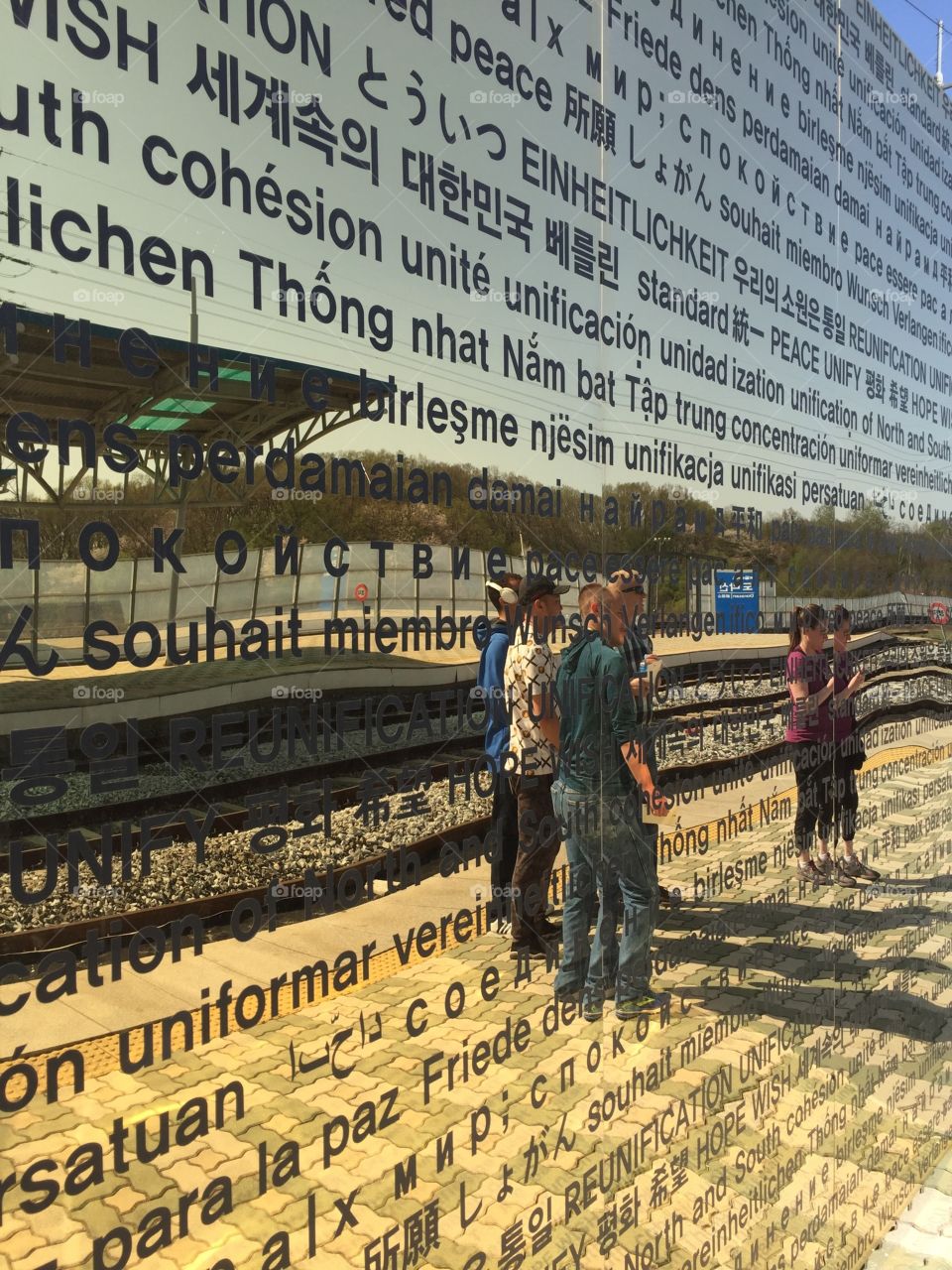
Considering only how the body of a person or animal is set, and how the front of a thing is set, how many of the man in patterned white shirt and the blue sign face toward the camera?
1

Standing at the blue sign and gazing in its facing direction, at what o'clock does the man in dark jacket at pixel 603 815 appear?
The man in dark jacket is roughly at 1 o'clock from the blue sign.

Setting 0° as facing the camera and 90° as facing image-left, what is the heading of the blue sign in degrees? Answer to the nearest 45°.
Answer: approximately 0°
